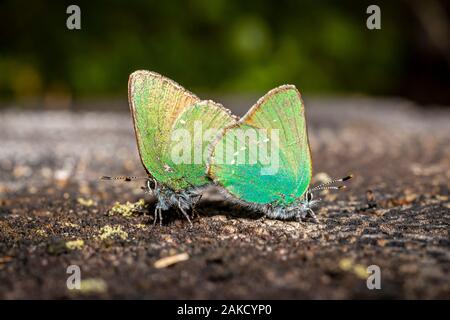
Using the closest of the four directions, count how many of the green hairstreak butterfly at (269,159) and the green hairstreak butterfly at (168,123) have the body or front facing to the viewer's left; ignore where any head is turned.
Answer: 1

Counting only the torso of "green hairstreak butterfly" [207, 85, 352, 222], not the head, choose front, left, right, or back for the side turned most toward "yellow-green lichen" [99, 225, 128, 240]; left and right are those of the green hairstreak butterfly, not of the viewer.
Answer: back

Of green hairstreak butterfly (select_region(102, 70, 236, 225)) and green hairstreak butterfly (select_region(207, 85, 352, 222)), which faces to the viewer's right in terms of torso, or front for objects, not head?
green hairstreak butterfly (select_region(207, 85, 352, 222))

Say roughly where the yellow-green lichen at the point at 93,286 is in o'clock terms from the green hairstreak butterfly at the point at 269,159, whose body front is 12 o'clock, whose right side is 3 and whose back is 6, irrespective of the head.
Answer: The yellow-green lichen is roughly at 4 o'clock from the green hairstreak butterfly.

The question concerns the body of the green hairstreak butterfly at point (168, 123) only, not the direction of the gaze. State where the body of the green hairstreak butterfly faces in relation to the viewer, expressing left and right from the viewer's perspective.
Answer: facing to the left of the viewer

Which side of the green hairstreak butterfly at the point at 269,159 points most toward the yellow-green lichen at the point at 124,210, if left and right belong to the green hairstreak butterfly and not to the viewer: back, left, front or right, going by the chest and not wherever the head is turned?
back

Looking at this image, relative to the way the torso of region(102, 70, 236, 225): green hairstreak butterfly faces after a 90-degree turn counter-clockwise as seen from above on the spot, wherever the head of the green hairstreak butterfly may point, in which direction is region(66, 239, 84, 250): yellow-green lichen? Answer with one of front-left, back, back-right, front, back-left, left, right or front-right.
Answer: front-right

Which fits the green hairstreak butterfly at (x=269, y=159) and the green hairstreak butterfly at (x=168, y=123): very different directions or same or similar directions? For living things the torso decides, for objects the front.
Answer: very different directions

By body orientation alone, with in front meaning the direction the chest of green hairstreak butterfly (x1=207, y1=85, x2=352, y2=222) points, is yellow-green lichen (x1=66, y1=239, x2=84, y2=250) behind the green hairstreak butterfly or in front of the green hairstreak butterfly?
behind

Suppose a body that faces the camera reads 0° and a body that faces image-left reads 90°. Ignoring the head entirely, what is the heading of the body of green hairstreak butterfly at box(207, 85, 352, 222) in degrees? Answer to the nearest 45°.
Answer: approximately 270°
